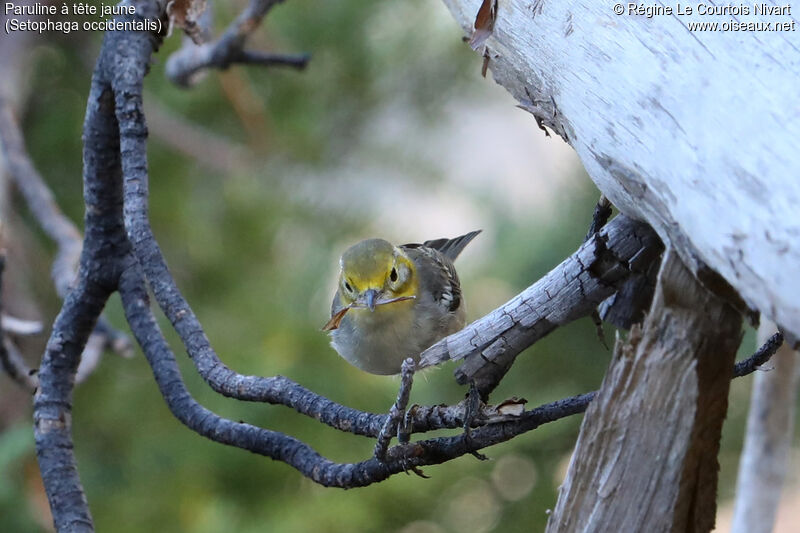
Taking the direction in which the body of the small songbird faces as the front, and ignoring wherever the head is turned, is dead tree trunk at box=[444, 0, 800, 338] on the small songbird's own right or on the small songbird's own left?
on the small songbird's own left
